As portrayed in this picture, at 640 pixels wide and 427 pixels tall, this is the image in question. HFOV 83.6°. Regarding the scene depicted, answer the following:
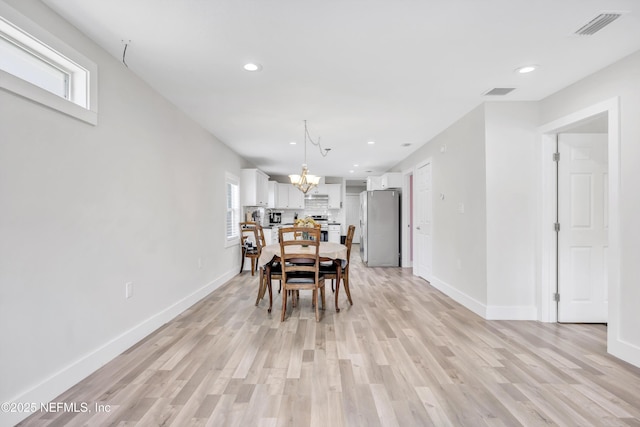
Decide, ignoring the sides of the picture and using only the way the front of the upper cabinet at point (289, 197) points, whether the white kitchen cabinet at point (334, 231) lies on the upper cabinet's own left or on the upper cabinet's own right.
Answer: on the upper cabinet's own left

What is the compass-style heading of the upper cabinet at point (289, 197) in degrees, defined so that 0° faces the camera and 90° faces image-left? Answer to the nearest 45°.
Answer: approximately 0°

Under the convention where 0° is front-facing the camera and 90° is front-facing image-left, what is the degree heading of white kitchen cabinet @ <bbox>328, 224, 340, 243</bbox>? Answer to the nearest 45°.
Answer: approximately 0°

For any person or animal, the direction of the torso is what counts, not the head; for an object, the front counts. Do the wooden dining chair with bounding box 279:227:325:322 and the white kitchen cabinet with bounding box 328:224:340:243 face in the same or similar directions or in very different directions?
very different directions

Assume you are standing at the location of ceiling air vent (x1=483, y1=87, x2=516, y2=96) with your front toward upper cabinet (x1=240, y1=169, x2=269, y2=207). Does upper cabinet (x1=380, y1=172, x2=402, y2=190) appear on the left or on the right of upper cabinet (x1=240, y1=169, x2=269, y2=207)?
right

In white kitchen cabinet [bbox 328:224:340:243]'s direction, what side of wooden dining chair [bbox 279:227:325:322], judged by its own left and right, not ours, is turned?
front

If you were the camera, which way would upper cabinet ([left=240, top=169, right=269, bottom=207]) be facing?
facing to the right of the viewer

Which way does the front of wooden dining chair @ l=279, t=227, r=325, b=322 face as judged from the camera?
facing away from the viewer

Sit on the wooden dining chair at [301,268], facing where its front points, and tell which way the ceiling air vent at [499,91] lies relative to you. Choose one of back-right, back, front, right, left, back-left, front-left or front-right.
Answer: right

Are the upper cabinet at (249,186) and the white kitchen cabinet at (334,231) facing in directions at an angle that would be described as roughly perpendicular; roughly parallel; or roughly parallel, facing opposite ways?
roughly perpendicular

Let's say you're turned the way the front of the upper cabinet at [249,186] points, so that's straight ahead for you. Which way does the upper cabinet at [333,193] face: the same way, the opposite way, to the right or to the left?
to the right
